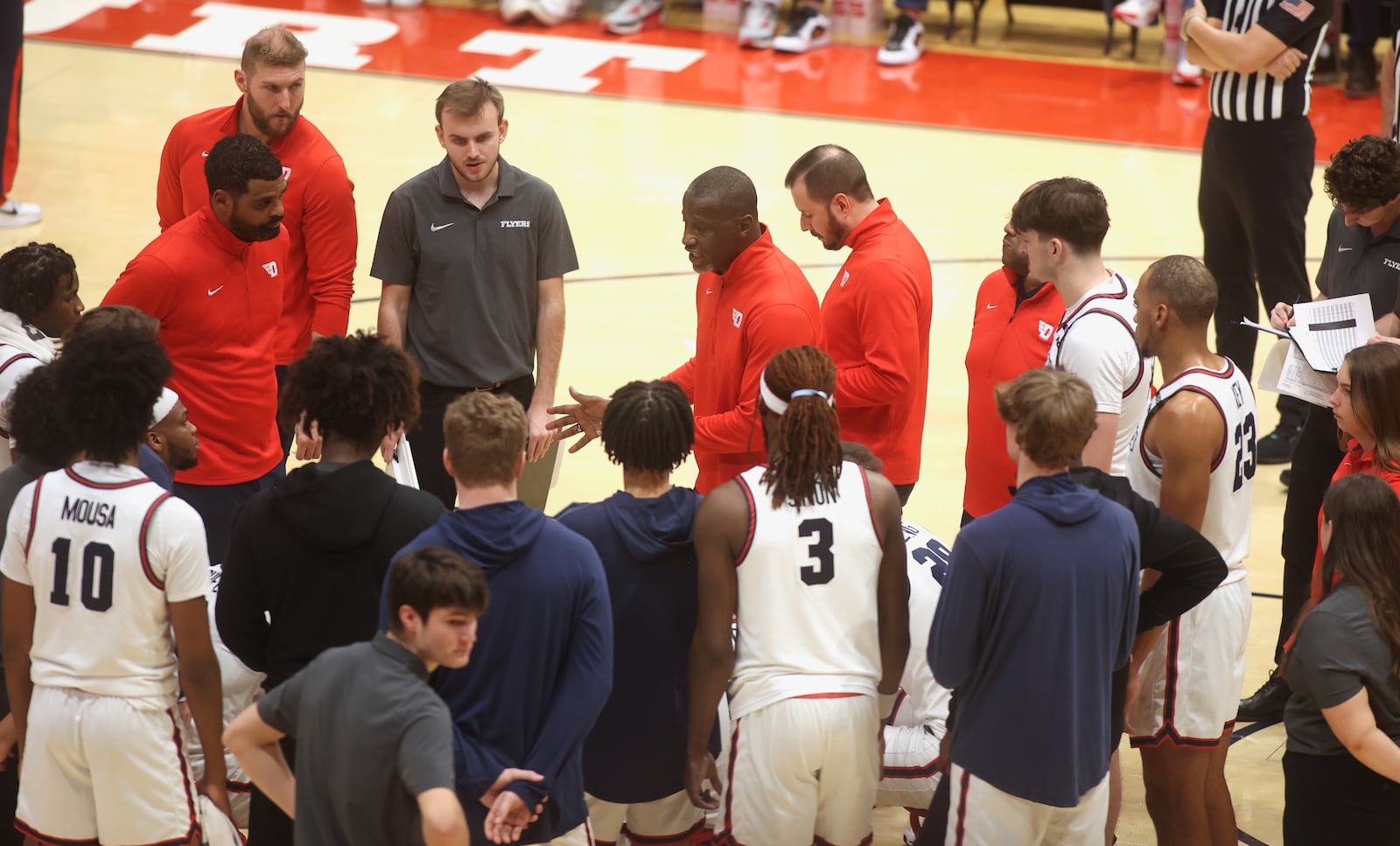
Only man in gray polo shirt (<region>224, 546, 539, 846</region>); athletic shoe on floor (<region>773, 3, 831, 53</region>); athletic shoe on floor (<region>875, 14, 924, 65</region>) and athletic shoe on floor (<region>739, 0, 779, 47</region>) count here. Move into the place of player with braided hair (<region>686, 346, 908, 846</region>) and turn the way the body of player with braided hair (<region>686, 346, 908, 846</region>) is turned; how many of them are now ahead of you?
3

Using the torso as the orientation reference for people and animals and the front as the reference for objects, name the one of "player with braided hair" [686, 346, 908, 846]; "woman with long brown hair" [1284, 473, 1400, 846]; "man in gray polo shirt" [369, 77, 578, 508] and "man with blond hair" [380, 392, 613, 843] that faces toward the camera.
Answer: the man in gray polo shirt

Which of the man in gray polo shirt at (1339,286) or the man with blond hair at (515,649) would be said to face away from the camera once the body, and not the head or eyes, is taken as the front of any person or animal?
the man with blond hair

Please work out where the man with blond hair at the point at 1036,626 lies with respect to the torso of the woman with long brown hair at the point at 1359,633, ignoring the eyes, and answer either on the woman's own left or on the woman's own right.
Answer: on the woman's own left

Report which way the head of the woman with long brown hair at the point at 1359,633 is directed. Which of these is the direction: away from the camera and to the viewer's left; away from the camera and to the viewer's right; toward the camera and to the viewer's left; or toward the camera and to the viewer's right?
away from the camera and to the viewer's left

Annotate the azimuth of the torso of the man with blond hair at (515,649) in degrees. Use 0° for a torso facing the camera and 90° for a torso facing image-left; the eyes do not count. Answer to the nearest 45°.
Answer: approximately 180°

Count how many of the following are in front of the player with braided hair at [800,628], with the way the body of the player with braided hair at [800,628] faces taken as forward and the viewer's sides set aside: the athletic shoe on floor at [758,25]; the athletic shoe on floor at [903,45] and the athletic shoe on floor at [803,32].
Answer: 3

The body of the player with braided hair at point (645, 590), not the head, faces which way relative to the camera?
away from the camera

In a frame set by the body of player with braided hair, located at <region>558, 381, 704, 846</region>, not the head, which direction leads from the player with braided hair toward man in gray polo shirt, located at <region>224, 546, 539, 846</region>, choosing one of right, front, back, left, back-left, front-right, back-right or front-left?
back-left

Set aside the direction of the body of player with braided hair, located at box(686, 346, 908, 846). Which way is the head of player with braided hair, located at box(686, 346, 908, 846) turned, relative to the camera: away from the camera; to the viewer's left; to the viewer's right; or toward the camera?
away from the camera

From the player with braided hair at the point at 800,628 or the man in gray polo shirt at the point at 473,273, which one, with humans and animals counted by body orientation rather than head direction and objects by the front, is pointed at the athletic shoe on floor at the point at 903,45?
the player with braided hair

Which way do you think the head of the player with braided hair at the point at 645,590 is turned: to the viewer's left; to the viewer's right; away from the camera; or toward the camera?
away from the camera

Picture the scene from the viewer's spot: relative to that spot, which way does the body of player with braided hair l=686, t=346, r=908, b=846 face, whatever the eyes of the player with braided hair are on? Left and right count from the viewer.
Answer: facing away from the viewer

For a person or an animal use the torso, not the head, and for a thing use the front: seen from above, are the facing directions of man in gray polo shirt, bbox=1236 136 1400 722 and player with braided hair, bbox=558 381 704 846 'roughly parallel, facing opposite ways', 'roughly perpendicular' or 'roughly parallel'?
roughly perpendicular

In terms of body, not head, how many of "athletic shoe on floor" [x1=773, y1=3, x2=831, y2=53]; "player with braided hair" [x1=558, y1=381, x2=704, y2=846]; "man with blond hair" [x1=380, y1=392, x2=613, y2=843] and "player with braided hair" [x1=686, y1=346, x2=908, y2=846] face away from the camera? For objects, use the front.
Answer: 3
